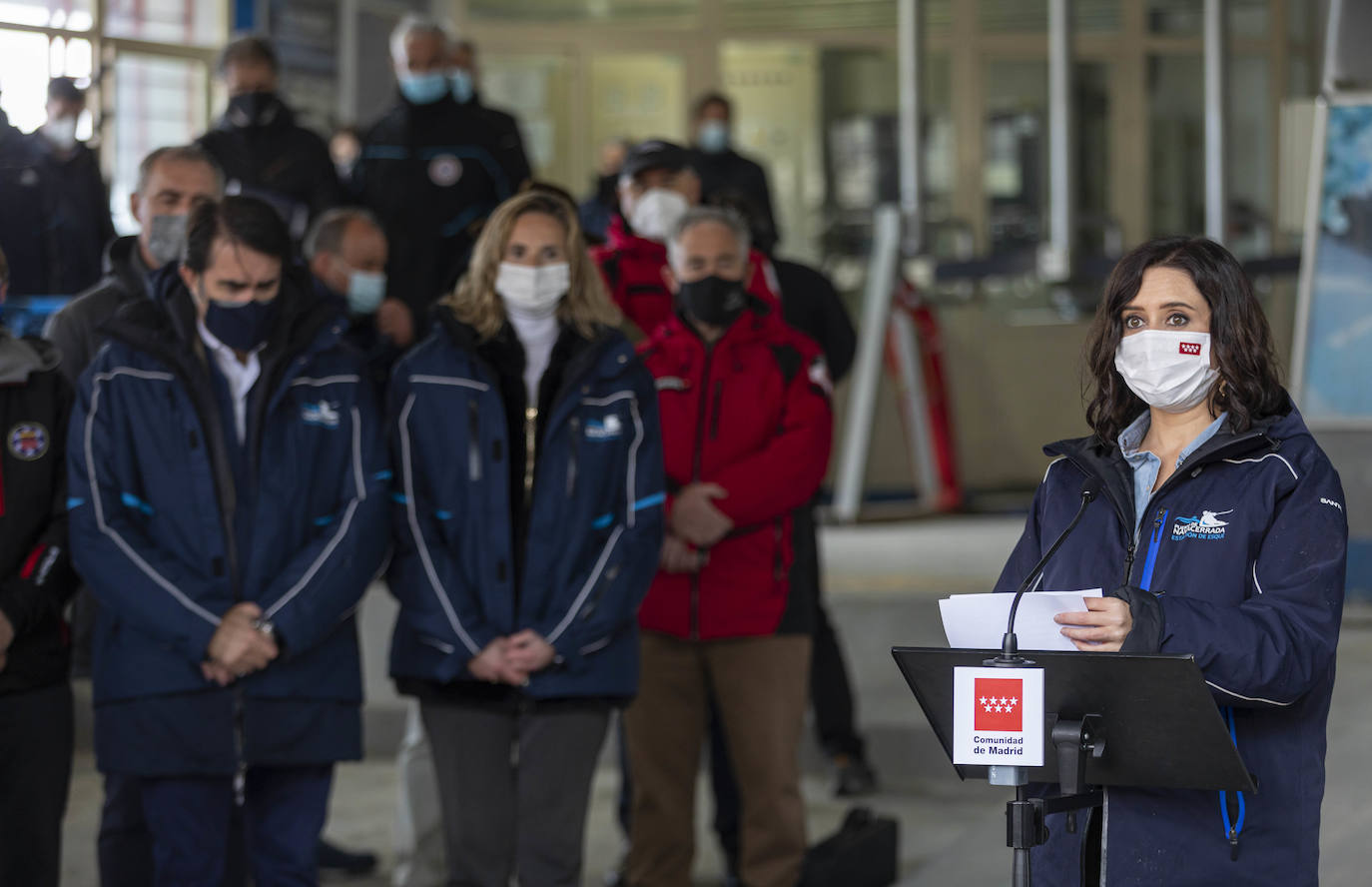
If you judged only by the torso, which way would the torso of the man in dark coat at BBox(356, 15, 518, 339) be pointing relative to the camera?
toward the camera

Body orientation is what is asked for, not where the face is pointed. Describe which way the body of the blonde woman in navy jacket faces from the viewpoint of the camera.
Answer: toward the camera

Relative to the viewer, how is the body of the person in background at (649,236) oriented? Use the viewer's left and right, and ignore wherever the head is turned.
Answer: facing the viewer

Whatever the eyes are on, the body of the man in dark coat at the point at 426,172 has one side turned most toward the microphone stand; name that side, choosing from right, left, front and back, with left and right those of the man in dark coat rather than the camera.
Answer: front

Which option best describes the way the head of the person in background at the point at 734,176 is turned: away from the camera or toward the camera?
toward the camera

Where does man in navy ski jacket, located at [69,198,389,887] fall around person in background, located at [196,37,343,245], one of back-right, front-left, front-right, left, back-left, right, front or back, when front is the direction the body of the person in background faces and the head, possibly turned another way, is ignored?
front

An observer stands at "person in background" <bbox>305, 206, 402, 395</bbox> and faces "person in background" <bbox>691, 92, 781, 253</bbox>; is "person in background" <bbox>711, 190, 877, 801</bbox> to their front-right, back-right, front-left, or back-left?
front-right

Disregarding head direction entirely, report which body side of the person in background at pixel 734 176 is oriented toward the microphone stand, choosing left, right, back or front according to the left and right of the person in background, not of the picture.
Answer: front

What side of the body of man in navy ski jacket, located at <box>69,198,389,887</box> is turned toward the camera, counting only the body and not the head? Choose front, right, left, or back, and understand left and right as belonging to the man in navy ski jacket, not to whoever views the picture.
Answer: front

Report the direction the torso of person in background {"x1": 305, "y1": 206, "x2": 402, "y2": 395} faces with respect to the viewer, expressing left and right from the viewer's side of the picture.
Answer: facing the viewer and to the right of the viewer

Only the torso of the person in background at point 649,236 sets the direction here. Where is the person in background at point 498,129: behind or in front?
behind

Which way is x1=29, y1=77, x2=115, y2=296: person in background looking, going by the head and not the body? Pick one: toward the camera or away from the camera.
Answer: toward the camera

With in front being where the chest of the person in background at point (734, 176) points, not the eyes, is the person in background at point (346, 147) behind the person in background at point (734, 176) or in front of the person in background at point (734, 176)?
behind
